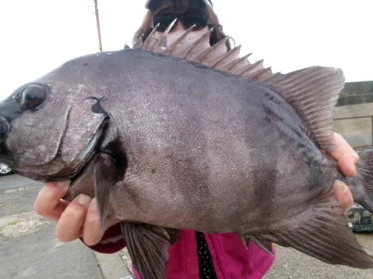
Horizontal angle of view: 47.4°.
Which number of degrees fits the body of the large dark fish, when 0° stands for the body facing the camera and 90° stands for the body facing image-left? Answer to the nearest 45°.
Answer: approximately 90°
